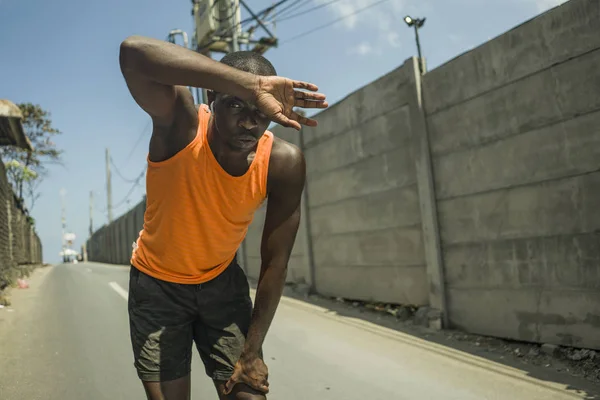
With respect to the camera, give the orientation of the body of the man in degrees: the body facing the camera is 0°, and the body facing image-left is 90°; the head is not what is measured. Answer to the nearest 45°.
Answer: approximately 0°
